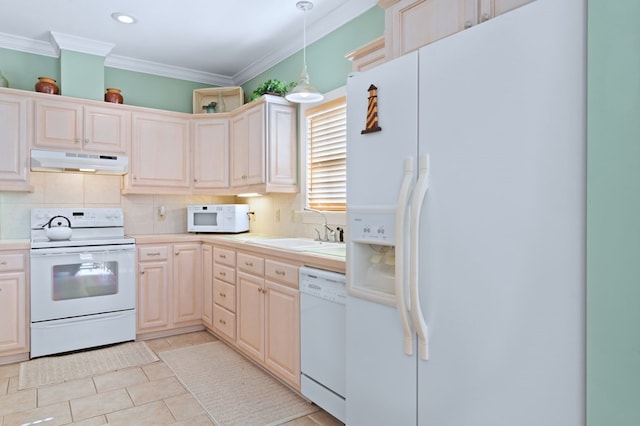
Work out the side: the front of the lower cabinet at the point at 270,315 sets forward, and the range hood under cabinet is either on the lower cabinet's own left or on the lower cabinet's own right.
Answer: on the lower cabinet's own right

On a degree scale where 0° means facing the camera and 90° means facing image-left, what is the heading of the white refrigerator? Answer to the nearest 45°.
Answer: approximately 45°

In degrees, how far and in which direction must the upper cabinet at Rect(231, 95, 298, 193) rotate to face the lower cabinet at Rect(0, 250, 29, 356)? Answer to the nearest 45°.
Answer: approximately 45° to its right

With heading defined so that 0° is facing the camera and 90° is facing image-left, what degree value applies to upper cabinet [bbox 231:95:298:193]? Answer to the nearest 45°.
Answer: approximately 45°
